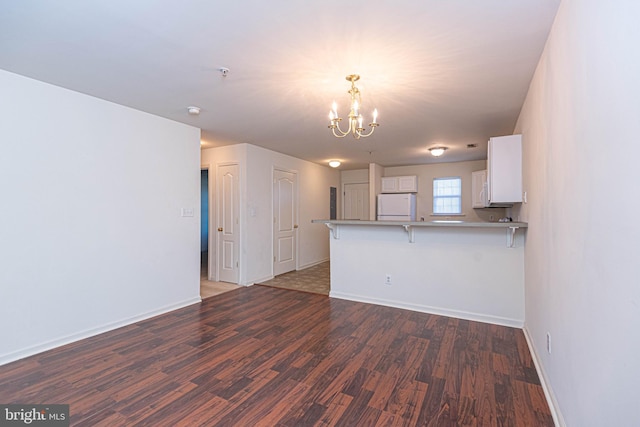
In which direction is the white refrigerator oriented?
toward the camera

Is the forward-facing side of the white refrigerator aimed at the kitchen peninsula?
yes

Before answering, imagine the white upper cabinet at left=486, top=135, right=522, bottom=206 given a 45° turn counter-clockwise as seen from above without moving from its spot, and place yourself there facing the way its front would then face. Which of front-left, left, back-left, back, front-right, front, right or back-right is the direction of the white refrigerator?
right

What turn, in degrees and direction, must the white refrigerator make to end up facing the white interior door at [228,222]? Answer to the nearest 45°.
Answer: approximately 45° to its right

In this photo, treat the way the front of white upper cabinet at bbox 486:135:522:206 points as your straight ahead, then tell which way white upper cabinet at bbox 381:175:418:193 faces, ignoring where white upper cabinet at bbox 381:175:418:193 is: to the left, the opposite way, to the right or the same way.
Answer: to the left

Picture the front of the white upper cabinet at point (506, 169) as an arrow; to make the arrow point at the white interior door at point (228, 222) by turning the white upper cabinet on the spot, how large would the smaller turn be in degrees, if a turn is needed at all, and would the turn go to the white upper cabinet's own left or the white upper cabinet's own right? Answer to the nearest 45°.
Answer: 0° — it already faces it

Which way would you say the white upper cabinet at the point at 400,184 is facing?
toward the camera

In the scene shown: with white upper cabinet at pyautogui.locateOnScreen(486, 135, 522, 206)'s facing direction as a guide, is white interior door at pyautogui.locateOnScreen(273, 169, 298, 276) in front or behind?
in front

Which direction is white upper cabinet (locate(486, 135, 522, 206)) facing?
to the viewer's left

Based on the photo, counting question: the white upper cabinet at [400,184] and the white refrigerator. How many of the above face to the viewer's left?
0

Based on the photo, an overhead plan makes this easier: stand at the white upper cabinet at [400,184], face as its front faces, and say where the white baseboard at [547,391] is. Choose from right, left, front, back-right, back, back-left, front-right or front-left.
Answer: front

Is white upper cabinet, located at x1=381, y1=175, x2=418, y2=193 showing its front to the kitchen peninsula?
yes
